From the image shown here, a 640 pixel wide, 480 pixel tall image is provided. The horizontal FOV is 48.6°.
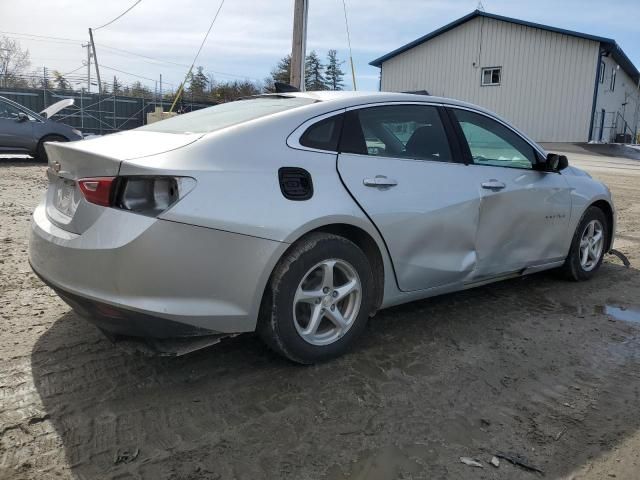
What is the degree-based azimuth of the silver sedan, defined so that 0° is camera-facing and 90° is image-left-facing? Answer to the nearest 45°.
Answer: approximately 225°

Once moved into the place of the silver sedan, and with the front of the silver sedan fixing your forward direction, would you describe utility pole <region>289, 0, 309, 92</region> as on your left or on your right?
on your left

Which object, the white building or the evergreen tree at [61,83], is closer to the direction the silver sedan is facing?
the white building

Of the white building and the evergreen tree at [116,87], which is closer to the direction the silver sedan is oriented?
the white building

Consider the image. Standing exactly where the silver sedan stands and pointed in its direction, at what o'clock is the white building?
The white building is roughly at 11 o'clock from the silver sedan.

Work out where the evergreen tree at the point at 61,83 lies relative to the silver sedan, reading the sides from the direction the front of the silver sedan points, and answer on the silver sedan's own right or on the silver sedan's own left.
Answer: on the silver sedan's own left

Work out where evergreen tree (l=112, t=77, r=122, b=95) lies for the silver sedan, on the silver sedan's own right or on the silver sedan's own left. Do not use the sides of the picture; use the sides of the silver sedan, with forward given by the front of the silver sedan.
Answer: on the silver sedan's own left

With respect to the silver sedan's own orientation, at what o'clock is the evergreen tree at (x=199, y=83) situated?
The evergreen tree is roughly at 10 o'clock from the silver sedan.
